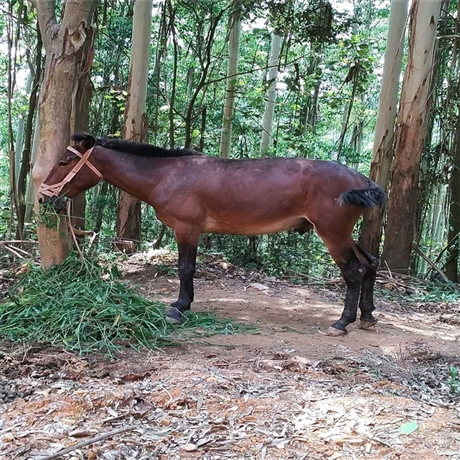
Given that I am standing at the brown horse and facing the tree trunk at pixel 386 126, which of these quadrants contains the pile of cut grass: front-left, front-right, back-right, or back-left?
back-left

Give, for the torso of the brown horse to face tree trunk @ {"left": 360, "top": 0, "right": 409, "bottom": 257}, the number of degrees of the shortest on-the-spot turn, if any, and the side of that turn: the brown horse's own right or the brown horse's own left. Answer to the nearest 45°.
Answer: approximately 135° to the brown horse's own right

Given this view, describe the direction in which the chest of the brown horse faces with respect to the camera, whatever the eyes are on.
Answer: to the viewer's left

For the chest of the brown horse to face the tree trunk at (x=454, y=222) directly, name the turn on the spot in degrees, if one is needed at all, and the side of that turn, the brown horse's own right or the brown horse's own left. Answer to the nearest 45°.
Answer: approximately 135° to the brown horse's own right

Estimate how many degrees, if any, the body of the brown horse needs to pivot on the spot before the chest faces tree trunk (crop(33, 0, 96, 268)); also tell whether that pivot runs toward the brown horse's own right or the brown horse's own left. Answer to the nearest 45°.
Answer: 0° — it already faces it

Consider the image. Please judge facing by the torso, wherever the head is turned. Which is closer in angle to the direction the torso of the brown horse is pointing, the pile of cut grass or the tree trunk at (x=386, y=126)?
the pile of cut grass

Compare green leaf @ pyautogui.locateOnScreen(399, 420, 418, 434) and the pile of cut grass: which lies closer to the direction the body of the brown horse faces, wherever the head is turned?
the pile of cut grass

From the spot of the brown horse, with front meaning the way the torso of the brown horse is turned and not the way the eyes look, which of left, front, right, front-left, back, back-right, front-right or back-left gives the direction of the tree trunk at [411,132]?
back-right

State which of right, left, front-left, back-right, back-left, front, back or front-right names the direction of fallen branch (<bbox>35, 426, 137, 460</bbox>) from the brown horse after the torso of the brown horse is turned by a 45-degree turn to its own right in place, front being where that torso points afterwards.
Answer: back-left

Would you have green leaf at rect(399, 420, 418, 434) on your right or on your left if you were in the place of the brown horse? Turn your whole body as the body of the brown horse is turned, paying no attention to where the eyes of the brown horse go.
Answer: on your left
